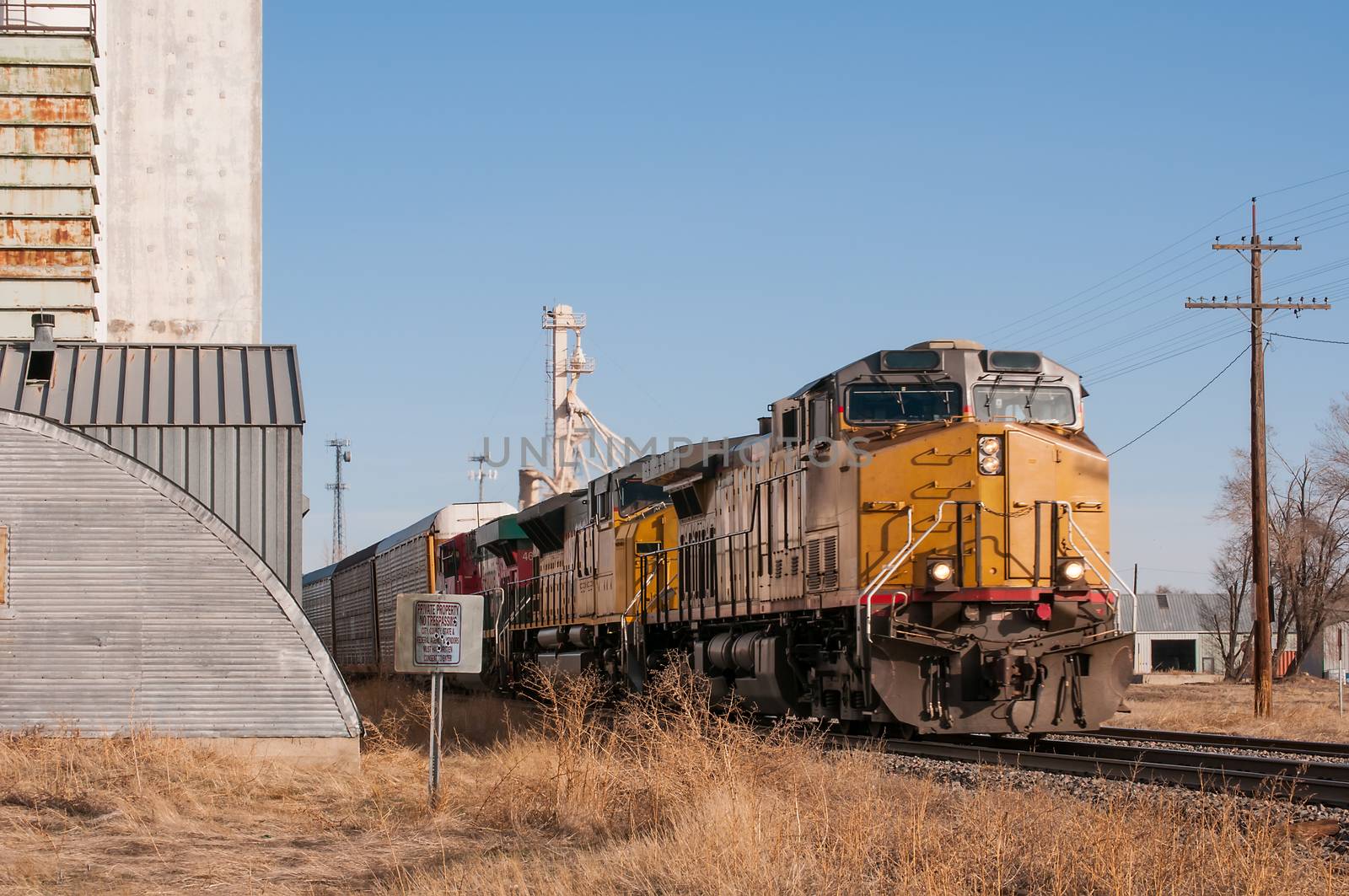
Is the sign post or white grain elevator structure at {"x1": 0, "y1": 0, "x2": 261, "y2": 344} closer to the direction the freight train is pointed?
the sign post

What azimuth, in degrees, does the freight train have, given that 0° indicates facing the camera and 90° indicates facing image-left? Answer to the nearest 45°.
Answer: approximately 315°

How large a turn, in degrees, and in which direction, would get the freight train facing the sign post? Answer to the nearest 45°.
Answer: approximately 90° to its right

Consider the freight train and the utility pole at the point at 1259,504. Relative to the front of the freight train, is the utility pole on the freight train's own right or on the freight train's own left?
on the freight train's own left

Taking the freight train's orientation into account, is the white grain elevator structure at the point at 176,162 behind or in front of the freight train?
behind
